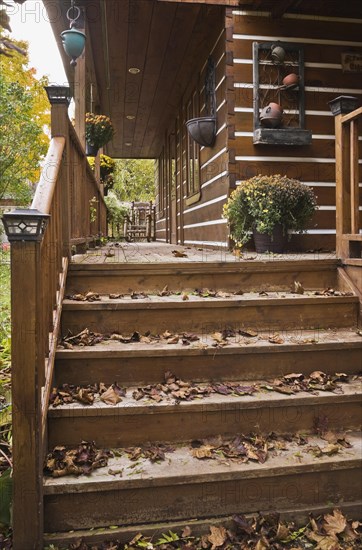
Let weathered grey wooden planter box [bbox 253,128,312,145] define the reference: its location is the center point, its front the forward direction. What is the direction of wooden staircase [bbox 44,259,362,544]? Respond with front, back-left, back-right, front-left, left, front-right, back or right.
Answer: front

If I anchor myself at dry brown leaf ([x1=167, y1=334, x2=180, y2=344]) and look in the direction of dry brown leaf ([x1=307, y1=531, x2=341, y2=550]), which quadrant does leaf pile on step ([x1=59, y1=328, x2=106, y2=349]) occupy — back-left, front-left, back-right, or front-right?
back-right

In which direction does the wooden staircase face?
toward the camera

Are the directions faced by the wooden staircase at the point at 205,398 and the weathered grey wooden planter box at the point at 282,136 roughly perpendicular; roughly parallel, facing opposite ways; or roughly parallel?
roughly parallel

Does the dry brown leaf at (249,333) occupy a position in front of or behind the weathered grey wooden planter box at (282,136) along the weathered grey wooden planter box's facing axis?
in front

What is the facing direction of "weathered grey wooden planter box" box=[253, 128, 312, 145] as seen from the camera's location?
facing the viewer

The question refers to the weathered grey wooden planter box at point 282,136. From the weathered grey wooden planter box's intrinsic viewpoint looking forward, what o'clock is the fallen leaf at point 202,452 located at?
The fallen leaf is roughly at 12 o'clock from the weathered grey wooden planter box.

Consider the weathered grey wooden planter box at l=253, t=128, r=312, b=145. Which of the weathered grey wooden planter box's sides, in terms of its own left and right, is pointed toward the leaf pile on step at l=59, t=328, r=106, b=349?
front
